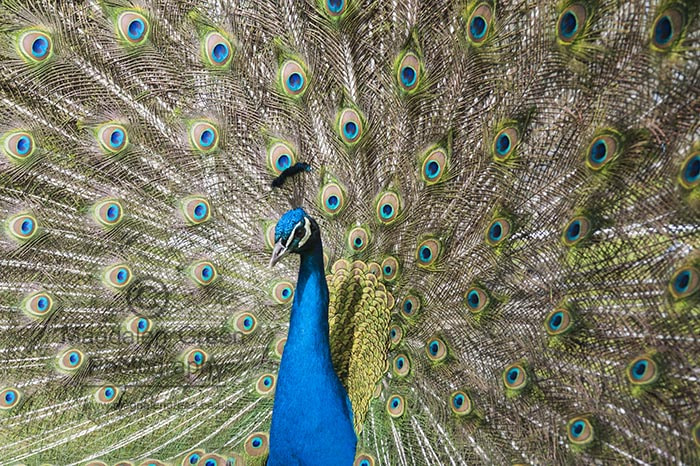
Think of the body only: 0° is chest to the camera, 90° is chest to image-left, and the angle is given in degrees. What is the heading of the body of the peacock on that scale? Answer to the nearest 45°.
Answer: approximately 45°
